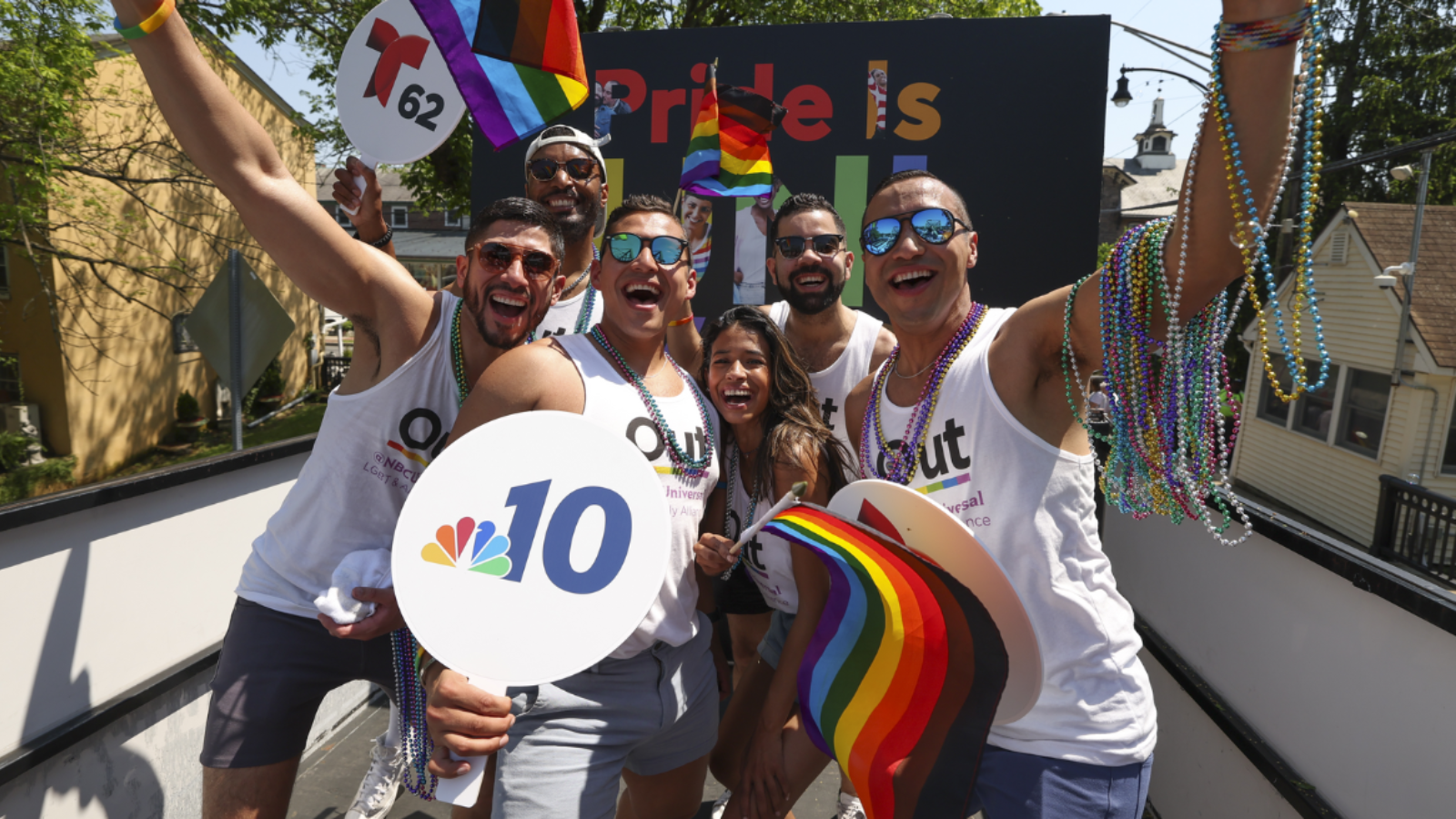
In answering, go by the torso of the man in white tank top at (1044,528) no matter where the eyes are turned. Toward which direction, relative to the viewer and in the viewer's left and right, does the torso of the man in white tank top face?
facing the viewer and to the left of the viewer

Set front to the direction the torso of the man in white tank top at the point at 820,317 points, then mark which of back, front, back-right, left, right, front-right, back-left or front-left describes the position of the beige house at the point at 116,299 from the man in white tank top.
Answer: back-right

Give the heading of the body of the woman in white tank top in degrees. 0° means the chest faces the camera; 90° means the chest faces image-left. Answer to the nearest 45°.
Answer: approximately 45°

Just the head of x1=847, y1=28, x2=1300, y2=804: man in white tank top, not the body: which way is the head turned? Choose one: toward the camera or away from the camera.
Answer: toward the camera

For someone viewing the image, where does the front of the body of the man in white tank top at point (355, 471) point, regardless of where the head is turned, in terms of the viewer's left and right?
facing the viewer and to the right of the viewer

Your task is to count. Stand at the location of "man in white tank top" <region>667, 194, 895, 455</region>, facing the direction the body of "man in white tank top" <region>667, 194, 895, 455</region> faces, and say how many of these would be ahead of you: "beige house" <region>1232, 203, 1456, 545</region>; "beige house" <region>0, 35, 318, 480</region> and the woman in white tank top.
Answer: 1

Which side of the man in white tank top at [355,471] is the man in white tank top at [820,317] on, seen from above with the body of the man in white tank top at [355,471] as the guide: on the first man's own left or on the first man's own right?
on the first man's own left

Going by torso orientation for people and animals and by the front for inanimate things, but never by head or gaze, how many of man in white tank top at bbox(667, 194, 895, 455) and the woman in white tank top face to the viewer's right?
0

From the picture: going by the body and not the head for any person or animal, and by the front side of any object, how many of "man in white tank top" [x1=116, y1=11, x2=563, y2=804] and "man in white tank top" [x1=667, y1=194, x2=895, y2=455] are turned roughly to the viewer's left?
0

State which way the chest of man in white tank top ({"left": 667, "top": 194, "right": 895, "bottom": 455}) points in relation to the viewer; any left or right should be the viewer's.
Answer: facing the viewer

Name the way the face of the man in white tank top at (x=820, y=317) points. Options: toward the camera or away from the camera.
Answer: toward the camera

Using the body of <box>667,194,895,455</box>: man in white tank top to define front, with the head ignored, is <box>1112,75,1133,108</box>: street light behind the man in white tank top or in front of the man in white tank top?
behind
